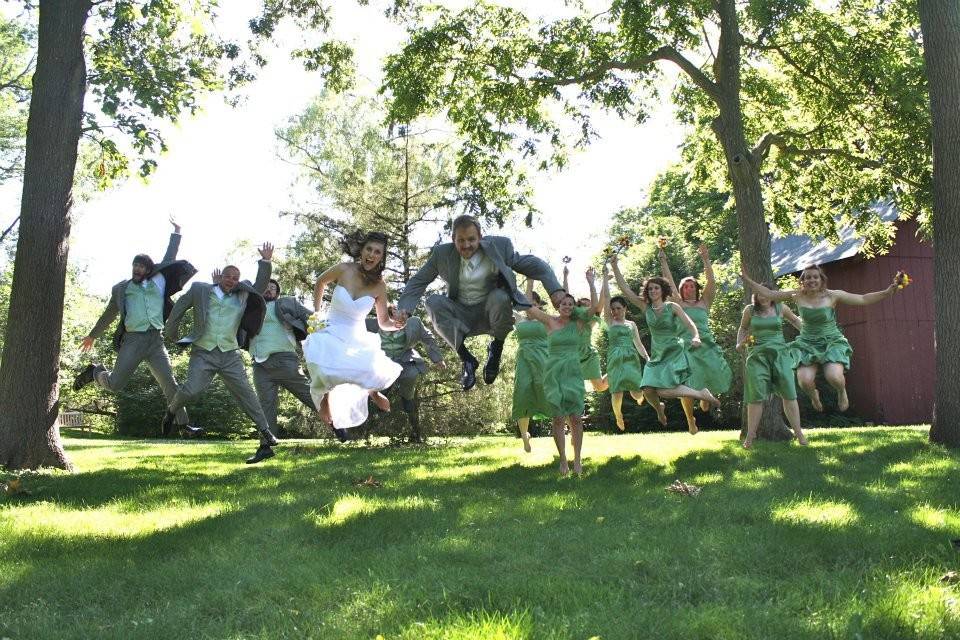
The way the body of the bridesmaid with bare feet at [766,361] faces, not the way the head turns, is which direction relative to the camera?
toward the camera

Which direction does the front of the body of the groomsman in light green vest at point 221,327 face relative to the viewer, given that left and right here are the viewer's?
facing the viewer

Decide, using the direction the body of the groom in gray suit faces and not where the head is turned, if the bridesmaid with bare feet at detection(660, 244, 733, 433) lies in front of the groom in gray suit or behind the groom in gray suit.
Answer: behind

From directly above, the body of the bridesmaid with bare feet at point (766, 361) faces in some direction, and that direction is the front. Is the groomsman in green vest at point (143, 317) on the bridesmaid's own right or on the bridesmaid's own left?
on the bridesmaid's own right

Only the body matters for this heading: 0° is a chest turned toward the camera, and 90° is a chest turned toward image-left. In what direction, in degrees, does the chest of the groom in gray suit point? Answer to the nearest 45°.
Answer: approximately 0°

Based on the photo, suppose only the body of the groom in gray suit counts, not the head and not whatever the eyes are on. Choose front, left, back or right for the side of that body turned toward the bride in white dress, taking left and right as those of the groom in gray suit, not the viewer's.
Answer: right

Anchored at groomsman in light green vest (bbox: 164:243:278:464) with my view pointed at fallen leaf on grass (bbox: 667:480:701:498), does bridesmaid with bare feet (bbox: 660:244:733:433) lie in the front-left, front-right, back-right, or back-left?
front-left

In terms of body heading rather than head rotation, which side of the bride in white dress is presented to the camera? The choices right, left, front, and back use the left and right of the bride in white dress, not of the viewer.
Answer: front

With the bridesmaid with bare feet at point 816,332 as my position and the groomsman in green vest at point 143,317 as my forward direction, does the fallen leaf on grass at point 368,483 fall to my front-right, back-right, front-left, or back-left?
front-left

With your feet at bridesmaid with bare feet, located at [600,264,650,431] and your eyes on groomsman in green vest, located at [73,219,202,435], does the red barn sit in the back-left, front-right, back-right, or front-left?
back-right
